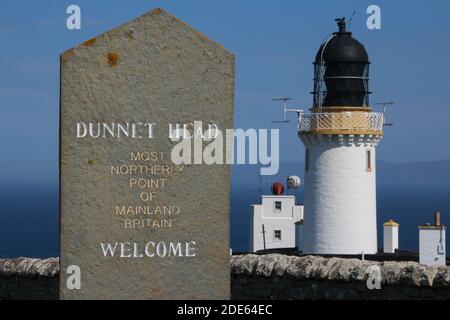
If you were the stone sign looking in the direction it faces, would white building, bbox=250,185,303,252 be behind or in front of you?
behind

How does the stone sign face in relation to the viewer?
toward the camera

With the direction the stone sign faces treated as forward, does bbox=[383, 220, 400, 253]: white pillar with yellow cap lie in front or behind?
behind

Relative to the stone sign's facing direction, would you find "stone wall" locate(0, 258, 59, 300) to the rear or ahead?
to the rear
